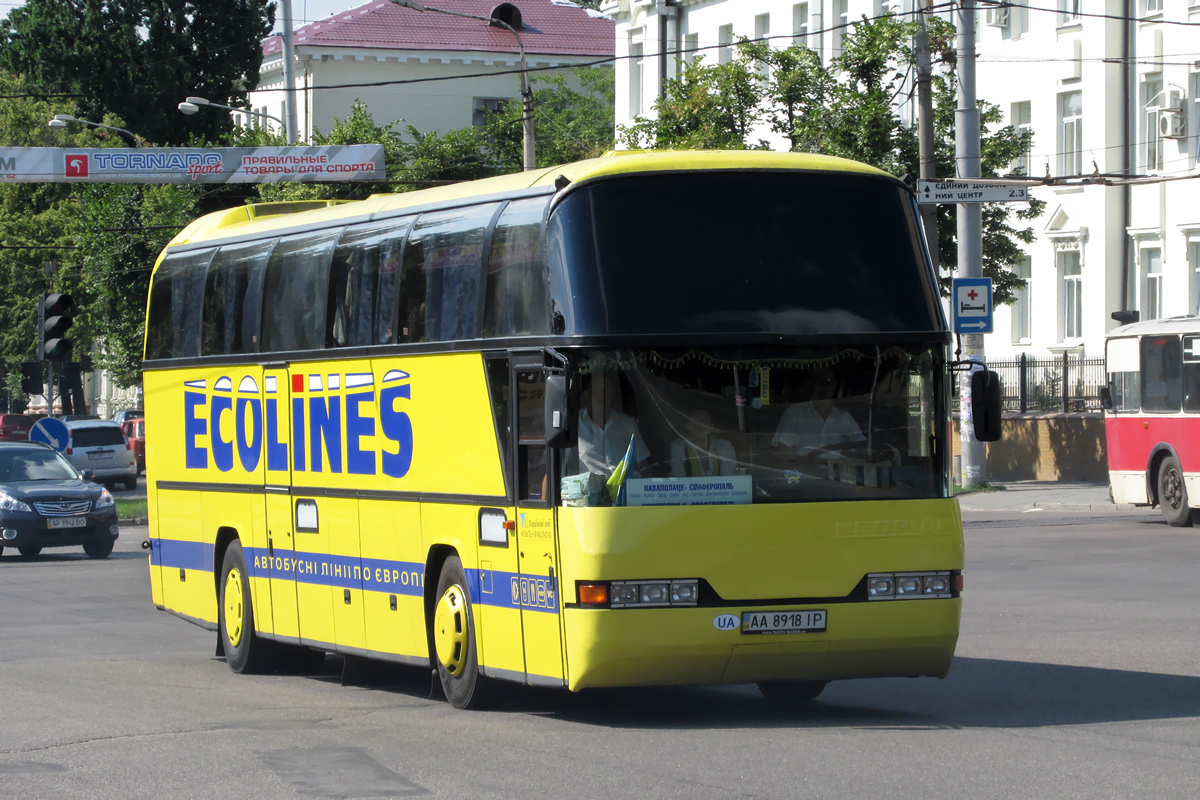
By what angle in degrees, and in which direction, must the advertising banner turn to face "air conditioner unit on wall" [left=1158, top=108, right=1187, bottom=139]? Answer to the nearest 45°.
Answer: approximately 90° to its left

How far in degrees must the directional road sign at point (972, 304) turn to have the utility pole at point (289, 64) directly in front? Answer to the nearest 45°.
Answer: approximately 135° to its right

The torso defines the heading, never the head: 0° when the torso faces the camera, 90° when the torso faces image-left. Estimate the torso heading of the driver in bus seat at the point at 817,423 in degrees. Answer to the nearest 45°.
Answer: approximately 0°

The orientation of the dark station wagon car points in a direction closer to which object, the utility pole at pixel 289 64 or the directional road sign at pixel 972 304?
the directional road sign

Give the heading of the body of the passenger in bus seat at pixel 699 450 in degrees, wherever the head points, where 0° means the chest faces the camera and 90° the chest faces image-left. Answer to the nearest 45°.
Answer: approximately 0°

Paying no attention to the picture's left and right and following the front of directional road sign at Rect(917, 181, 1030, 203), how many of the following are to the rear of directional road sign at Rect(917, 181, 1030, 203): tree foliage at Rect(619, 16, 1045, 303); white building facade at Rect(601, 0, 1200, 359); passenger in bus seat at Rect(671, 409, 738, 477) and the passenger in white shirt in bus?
2

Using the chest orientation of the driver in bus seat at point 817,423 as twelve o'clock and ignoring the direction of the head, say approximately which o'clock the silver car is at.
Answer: The silver car is roughly at 5 o'clock from the driver in bus seat.
